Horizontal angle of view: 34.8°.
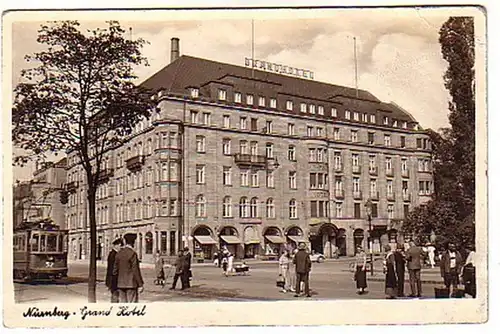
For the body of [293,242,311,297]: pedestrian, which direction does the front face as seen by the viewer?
away from the camera

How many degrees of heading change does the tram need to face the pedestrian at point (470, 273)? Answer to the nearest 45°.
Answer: approximately 45° to its left
